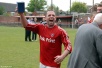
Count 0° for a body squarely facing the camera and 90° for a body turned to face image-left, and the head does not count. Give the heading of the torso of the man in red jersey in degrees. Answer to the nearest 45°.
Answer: approximately 45°
